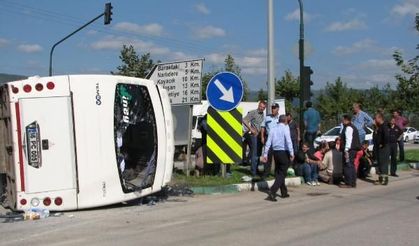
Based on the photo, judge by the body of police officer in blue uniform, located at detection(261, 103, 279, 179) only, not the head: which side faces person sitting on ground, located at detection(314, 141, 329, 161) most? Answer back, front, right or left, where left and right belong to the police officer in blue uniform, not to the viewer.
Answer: left

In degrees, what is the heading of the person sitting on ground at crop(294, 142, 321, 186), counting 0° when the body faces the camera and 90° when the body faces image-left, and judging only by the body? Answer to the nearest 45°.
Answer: approximately 315°

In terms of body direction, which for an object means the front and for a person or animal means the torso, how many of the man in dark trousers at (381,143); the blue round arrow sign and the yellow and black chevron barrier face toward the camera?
2

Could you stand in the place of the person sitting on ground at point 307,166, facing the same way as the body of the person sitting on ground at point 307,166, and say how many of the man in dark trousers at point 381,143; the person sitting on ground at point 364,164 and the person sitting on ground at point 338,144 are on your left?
3

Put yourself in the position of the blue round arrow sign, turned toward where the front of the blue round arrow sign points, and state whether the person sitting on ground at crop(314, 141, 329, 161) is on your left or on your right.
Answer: on your left

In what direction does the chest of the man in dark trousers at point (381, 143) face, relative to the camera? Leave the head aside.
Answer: to the viewer's left

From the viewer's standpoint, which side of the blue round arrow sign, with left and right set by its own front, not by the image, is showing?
front

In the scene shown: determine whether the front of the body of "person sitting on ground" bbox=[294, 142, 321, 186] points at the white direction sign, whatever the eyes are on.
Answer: no

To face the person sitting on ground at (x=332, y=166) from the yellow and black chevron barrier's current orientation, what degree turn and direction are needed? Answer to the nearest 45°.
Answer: approximately 90° to its left

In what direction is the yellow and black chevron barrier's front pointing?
toward the camera
